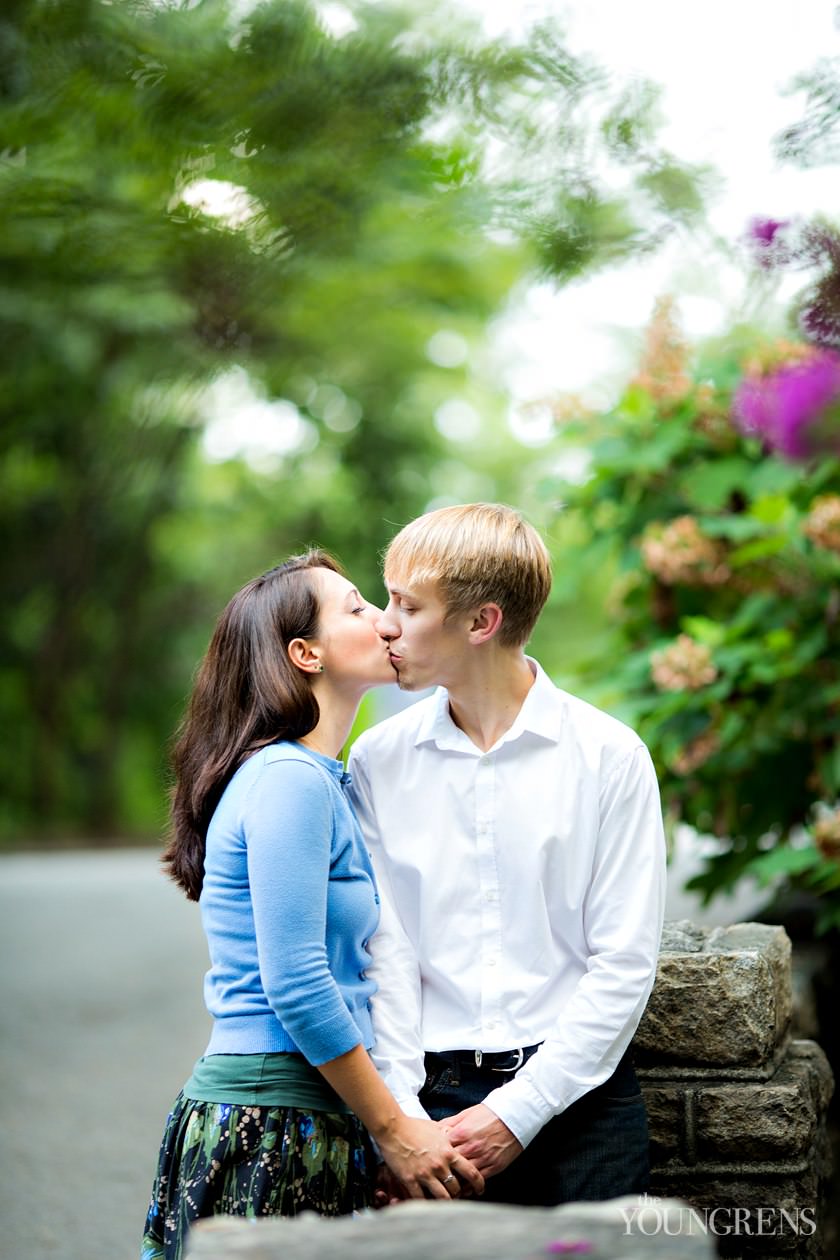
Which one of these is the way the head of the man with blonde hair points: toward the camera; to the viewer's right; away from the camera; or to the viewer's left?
to the viewer's left

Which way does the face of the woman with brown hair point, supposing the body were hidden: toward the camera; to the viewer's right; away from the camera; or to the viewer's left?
to the viewer's right

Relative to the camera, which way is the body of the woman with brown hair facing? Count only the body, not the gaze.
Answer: to the viewer's right

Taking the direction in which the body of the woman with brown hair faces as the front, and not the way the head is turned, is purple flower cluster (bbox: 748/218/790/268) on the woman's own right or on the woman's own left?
on the woman's own left
